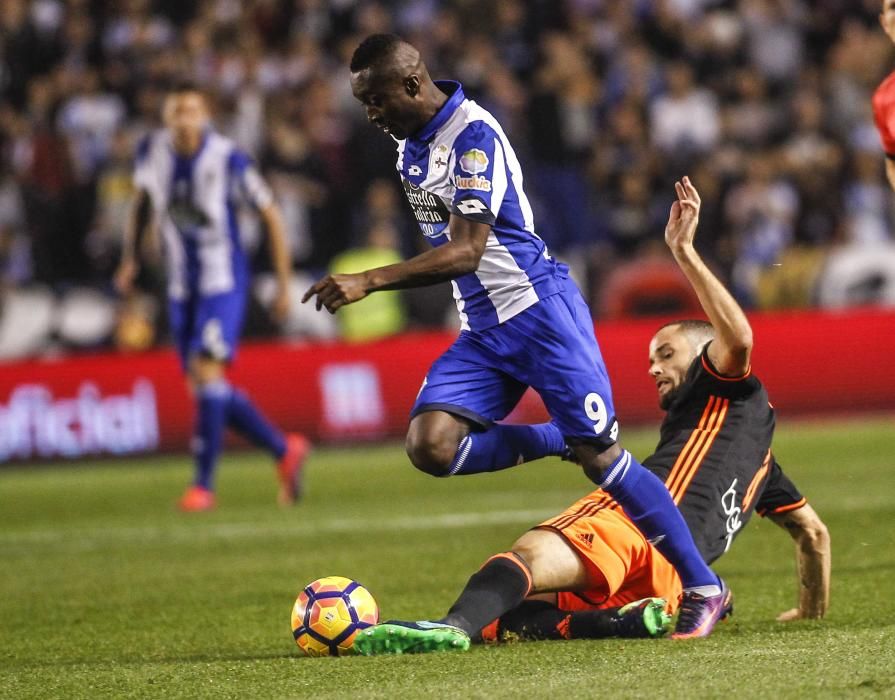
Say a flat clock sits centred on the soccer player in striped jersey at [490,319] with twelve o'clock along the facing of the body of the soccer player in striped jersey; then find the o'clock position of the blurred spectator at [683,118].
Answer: The blurred spectator is roughly at 5 o'clock from the soccer player in striped jersey.

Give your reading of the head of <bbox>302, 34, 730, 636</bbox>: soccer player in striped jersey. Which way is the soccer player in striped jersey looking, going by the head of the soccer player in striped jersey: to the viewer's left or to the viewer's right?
to the viewer's left

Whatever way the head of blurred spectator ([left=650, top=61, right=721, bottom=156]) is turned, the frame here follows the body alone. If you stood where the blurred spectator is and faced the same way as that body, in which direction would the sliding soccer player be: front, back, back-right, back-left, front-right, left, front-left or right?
front

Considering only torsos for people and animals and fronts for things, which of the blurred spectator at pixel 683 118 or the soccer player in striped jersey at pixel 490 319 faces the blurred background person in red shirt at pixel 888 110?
the blurred spectator

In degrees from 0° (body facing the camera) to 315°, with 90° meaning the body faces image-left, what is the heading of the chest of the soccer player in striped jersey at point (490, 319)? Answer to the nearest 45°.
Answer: approximately 45°

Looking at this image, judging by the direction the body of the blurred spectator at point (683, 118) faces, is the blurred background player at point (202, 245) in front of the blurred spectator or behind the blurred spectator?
in front

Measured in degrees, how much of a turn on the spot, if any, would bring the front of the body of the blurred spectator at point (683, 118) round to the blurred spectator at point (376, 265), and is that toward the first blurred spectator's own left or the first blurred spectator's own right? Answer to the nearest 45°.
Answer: approximately 45° to the first blurred spectator's own right

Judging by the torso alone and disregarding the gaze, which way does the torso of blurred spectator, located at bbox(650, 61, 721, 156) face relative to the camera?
toward the camera

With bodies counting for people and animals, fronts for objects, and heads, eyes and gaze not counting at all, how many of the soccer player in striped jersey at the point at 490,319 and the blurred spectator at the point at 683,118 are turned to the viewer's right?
0

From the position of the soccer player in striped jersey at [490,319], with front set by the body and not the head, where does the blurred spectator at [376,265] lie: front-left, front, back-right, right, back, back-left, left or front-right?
back-right

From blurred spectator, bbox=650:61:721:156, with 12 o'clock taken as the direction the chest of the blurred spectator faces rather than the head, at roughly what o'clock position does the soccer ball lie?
The soccer ball is roughly at 12 o'clock from the blurred spectator.

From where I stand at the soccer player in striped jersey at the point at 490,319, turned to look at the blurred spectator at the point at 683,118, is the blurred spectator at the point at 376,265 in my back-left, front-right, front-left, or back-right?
front-left
